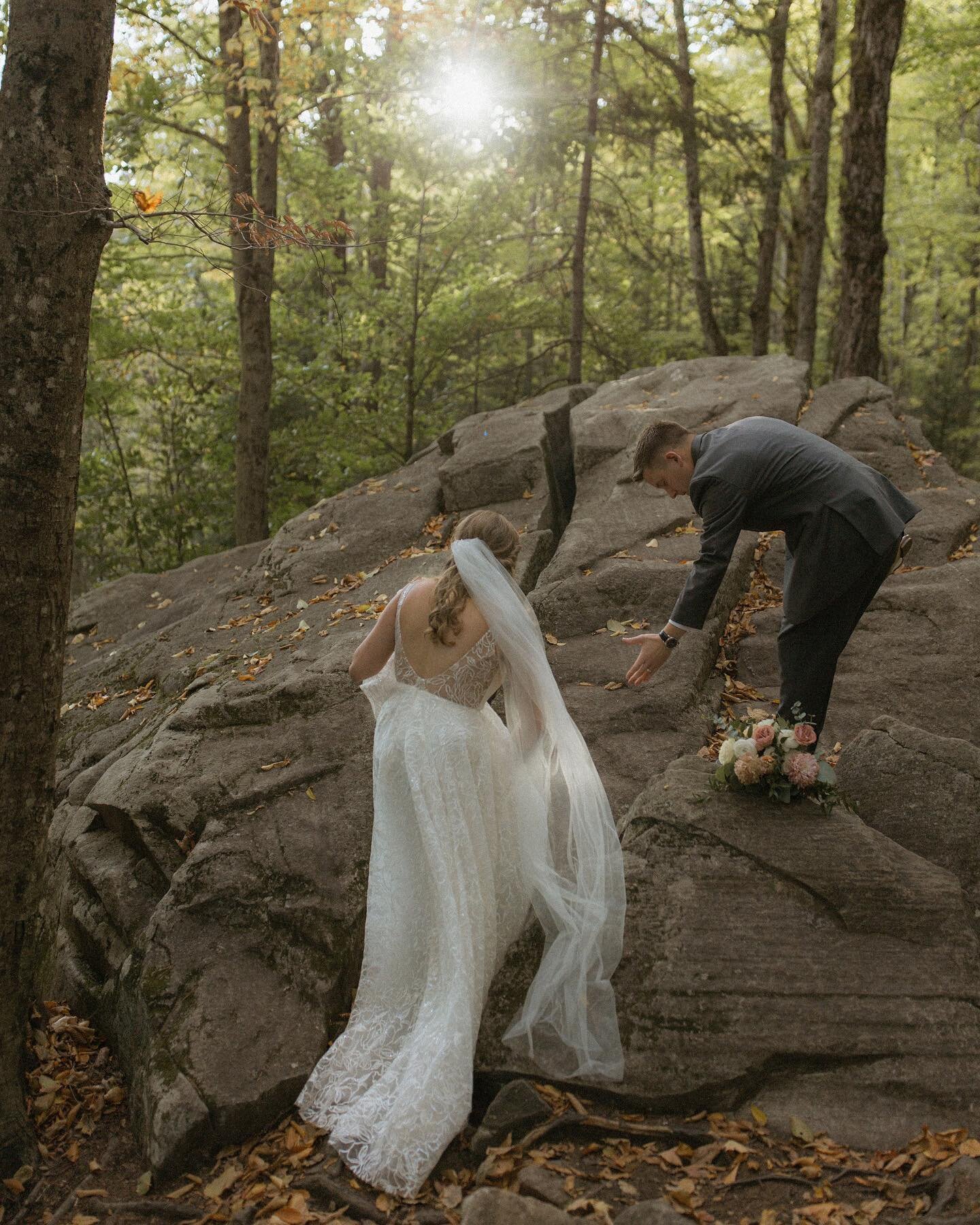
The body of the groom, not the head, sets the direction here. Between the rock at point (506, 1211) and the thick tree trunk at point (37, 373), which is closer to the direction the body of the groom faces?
the thick tree trunk

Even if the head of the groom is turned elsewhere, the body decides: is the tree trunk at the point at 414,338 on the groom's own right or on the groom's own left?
on the groom's own right

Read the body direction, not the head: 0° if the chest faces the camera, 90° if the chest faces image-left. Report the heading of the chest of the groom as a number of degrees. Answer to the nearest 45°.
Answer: approximately 90°

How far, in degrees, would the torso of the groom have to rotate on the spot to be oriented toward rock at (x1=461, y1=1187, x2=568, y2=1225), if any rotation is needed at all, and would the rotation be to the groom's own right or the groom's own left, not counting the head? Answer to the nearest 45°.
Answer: approximately 90° to the groom's own left

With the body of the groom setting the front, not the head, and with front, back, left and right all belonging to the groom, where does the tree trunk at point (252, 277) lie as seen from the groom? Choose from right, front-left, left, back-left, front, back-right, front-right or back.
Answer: front-right

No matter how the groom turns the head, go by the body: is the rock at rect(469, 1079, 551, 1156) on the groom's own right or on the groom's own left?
on the groom's own left

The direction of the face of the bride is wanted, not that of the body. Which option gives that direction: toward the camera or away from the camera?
away from the camera

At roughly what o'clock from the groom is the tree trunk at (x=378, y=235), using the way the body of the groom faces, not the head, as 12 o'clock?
The tree trunk is roughly at 2 o'clock from the groom.

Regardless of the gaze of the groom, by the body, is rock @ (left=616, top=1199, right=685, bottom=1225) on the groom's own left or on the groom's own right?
on the groom's own left

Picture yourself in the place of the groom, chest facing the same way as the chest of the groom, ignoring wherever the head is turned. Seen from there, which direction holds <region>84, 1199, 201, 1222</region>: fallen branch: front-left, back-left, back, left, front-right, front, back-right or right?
front-left
